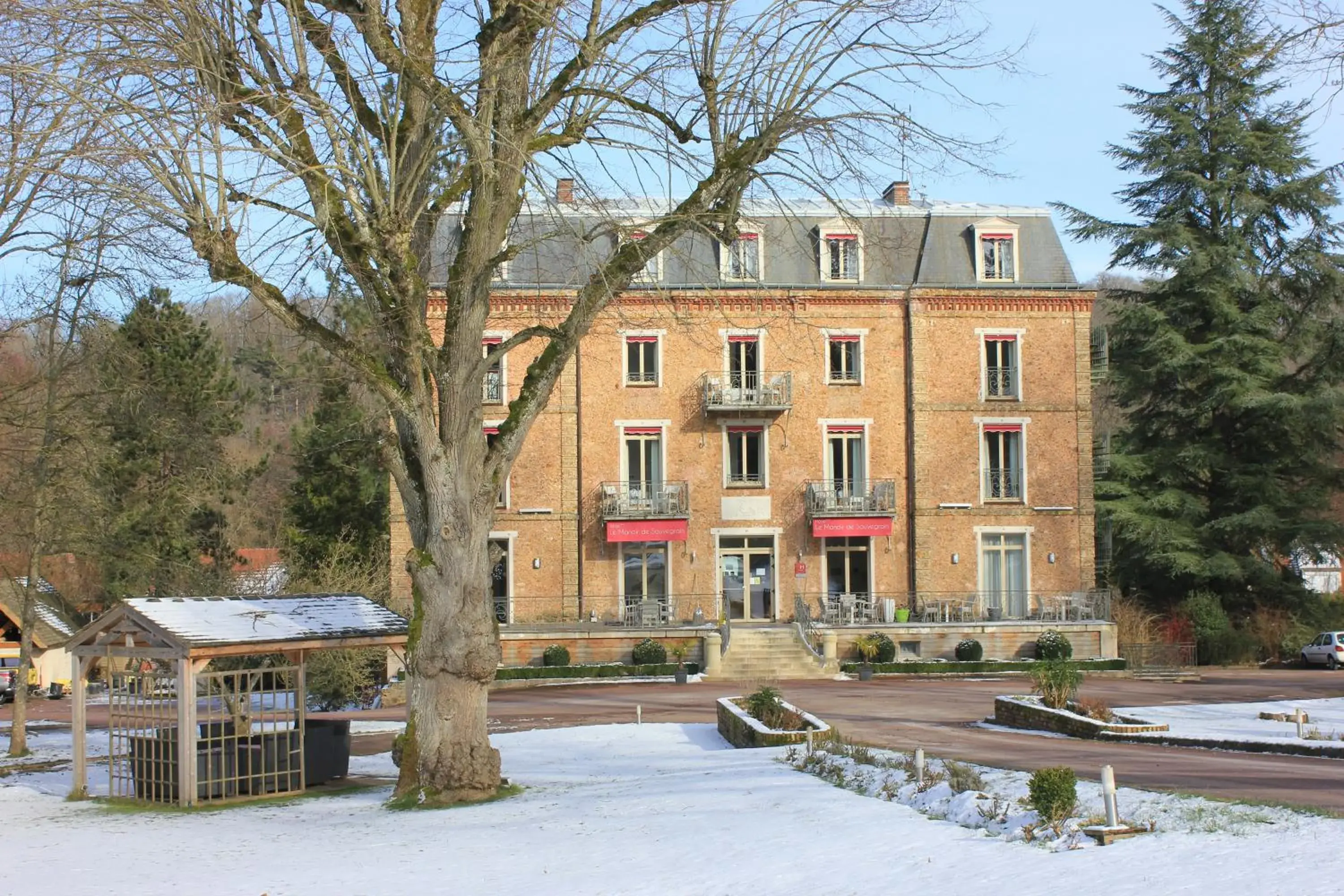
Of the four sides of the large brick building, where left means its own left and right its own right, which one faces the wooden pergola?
front

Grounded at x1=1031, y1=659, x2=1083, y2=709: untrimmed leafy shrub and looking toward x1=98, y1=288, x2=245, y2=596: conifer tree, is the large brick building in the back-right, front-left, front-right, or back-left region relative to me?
front-right

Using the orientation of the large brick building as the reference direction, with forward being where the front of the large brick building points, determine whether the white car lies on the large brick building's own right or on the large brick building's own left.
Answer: on the large brick building's own left

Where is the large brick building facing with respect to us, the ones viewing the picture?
facing the viewer

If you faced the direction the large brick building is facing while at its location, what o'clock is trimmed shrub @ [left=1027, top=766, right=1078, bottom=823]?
The trimmed shrub is roughly at 12 o'clock from the large brick building.

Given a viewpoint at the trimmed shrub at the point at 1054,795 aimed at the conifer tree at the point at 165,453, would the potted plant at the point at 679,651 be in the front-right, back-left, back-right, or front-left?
front-right

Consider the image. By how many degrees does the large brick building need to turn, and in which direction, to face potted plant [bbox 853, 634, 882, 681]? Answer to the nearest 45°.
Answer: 0° — it already faces it

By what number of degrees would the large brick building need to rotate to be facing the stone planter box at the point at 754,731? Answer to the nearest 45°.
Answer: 0° — it already faces it

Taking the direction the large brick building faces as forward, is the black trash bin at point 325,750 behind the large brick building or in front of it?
in front

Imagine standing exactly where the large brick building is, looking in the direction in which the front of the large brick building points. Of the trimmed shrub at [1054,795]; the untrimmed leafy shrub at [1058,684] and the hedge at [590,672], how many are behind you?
0

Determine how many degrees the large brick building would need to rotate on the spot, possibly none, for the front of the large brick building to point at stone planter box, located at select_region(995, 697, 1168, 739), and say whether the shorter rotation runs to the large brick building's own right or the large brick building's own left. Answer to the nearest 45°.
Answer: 0° — it already faces it

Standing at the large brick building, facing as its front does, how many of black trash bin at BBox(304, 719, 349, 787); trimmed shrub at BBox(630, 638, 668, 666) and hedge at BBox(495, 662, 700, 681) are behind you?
0

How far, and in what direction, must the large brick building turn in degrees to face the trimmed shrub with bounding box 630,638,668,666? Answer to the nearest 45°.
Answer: approximately 45° to its right
